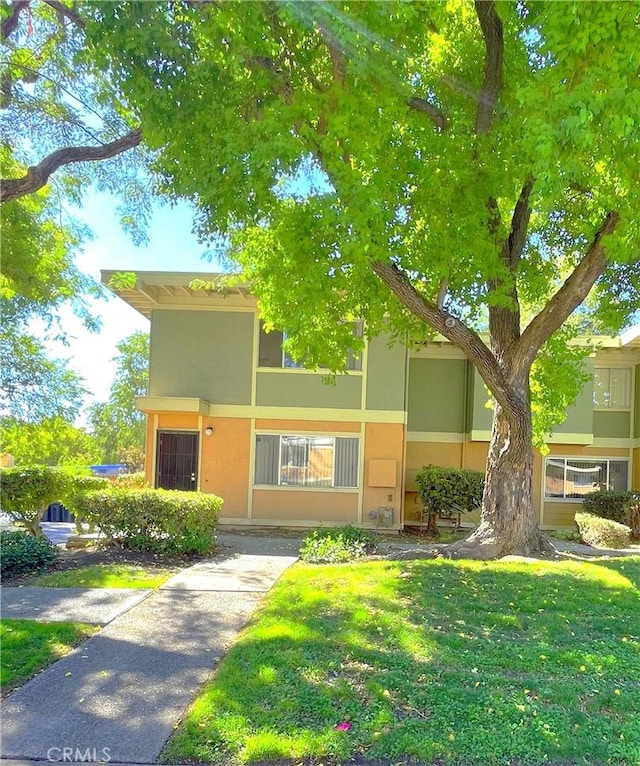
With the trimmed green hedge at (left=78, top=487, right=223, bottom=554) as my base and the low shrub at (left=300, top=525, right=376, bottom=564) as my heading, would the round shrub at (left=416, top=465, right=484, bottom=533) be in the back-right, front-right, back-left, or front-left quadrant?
front-left

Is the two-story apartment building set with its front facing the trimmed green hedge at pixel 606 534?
no

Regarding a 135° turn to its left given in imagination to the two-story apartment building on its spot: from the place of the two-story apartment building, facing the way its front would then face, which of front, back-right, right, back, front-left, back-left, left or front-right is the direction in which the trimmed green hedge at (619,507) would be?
front-right

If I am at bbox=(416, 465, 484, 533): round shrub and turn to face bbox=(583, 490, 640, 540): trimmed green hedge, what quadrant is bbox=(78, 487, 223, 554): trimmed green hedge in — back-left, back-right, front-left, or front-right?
back-right

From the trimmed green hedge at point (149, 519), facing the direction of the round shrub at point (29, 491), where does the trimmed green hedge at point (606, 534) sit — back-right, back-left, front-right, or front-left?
back-right

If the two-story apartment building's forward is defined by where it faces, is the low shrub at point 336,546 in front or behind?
in front

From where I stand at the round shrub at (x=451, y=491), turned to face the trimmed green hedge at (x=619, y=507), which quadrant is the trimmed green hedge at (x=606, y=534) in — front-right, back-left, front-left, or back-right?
front-right

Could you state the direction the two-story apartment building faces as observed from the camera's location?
facing the viewer

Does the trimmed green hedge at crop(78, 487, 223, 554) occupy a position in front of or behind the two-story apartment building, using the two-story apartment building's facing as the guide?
in front

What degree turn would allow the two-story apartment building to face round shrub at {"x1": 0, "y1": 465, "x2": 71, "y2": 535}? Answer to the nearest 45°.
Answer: approximately 45° to its right
